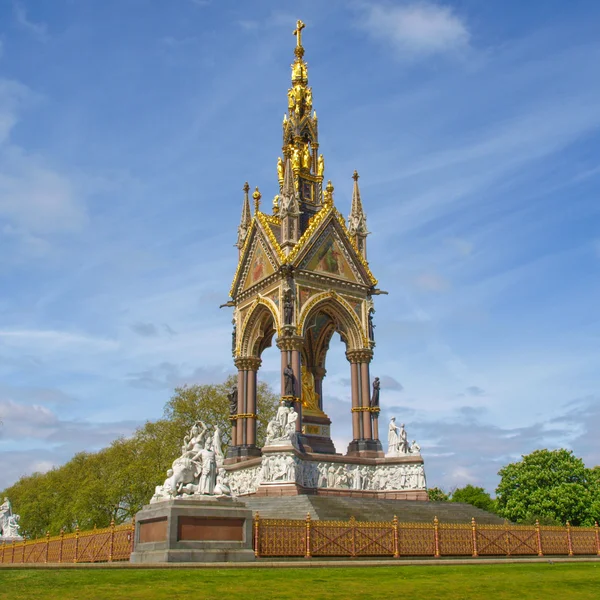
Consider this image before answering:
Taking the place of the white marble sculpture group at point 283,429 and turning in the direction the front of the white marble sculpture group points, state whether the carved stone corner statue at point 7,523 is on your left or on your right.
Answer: on your right

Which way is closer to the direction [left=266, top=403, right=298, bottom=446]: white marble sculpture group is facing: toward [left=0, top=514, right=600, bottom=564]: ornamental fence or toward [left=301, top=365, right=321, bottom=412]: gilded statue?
the ornamental fence

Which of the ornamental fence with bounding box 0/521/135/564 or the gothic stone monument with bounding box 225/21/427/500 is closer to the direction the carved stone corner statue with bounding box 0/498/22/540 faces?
the ornamental fence

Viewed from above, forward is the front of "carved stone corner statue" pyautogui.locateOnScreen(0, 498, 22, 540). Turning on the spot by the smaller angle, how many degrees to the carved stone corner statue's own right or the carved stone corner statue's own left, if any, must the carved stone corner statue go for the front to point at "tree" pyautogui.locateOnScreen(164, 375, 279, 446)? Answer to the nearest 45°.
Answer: approximately 180°

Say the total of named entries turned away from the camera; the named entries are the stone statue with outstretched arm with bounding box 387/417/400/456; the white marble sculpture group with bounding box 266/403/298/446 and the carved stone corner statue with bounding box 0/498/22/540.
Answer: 0

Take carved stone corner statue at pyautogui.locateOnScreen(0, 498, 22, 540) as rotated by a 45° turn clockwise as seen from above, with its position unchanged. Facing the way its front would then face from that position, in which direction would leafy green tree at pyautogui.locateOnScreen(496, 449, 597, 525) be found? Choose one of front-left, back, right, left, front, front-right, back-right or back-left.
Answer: back

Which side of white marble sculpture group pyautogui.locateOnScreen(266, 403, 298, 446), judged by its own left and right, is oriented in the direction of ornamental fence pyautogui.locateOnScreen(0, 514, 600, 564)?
front

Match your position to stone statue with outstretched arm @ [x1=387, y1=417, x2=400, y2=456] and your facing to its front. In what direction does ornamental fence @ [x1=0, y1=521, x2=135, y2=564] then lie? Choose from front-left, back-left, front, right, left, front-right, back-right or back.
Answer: right

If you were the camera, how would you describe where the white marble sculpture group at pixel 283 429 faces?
facing the viewer

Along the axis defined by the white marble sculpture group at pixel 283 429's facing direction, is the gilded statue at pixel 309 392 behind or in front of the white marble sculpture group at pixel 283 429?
behind

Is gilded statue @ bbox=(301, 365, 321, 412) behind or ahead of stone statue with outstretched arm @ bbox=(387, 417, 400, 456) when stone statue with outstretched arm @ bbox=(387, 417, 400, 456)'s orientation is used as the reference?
behind

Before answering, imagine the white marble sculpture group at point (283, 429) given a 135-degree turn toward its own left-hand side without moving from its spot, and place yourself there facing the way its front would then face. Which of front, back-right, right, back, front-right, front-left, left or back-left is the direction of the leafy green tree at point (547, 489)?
front

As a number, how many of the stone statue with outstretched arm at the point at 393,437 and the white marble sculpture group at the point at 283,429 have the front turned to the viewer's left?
0

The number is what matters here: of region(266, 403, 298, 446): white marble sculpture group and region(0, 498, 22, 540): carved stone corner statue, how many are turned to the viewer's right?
0

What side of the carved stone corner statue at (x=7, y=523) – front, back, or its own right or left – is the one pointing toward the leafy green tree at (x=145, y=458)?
back

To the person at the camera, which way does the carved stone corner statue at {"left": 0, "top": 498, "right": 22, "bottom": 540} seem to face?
facing the viewer and to the left of the viewer
